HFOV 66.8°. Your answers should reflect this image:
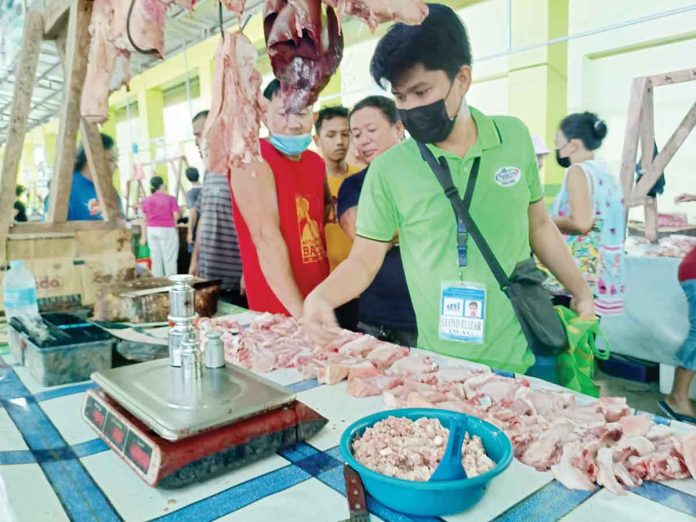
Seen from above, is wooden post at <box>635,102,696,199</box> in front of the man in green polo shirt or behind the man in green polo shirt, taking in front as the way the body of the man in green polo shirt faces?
behind

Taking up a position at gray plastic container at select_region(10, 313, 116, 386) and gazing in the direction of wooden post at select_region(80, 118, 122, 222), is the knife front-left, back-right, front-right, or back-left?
back-right

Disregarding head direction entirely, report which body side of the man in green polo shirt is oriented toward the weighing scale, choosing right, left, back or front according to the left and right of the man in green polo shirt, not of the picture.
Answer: front

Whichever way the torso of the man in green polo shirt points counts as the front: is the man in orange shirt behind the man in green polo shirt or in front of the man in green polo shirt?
behind

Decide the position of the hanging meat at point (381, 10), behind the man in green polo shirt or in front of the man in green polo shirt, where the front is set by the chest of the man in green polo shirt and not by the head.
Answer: in front

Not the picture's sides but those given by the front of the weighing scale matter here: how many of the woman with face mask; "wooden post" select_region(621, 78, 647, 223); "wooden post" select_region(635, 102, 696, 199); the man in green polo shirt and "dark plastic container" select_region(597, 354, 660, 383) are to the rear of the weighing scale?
5

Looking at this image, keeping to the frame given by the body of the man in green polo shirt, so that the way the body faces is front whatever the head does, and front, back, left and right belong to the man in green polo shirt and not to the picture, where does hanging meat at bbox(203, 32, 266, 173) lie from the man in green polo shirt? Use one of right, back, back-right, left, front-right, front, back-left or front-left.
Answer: front-right

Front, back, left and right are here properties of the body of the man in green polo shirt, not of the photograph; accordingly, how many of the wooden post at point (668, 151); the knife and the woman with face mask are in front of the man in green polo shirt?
1

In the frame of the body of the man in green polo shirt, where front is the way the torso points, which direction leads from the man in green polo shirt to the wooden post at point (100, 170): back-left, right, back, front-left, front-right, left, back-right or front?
right

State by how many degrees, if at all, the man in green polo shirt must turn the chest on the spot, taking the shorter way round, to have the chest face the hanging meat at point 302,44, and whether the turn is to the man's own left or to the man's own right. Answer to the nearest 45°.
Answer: approximately 45° to the man's own right

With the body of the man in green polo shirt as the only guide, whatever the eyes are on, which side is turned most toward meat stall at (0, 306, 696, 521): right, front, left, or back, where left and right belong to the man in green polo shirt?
front

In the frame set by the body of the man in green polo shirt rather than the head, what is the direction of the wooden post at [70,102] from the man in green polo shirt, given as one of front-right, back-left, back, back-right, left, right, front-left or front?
right

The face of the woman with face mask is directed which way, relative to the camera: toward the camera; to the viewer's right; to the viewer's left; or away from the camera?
to the viewer's left

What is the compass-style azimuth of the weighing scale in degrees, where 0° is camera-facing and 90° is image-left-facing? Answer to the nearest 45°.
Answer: approximately 45°
